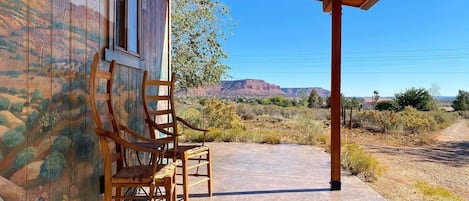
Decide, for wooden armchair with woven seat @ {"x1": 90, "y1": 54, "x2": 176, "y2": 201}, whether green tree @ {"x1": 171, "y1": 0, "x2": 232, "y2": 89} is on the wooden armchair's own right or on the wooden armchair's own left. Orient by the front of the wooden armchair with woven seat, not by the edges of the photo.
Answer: on the wooden armchair's own left

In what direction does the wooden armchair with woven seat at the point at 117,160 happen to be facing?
to the viewer's right

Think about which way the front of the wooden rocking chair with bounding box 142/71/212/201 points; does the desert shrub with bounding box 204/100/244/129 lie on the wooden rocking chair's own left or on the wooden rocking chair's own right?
on the wooden rocking chair's own left

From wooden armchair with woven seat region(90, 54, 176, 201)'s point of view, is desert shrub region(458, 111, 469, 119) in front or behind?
in front

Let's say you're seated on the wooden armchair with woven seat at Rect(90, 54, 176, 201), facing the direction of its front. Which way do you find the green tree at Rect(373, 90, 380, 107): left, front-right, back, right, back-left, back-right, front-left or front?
front-left

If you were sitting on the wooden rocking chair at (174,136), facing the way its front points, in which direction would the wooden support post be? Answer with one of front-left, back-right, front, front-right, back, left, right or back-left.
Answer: front-left

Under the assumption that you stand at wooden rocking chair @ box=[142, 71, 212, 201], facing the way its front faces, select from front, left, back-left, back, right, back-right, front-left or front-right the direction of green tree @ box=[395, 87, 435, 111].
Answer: left

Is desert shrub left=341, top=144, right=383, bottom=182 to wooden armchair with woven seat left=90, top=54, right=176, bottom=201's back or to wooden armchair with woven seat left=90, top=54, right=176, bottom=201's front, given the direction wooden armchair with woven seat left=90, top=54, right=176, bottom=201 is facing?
to the front

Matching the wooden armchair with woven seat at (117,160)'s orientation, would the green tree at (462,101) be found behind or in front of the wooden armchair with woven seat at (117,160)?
in front

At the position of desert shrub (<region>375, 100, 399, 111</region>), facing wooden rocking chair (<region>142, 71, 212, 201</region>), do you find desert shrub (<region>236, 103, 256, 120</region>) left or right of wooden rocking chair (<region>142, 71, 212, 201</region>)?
right

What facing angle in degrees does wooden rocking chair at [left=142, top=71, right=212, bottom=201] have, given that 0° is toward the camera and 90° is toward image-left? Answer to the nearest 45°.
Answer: approximately 315°

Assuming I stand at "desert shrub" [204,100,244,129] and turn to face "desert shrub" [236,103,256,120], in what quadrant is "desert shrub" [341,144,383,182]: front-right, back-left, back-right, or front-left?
back-right

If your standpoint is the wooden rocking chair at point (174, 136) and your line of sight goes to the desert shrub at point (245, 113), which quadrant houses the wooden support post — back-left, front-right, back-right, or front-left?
front-right
